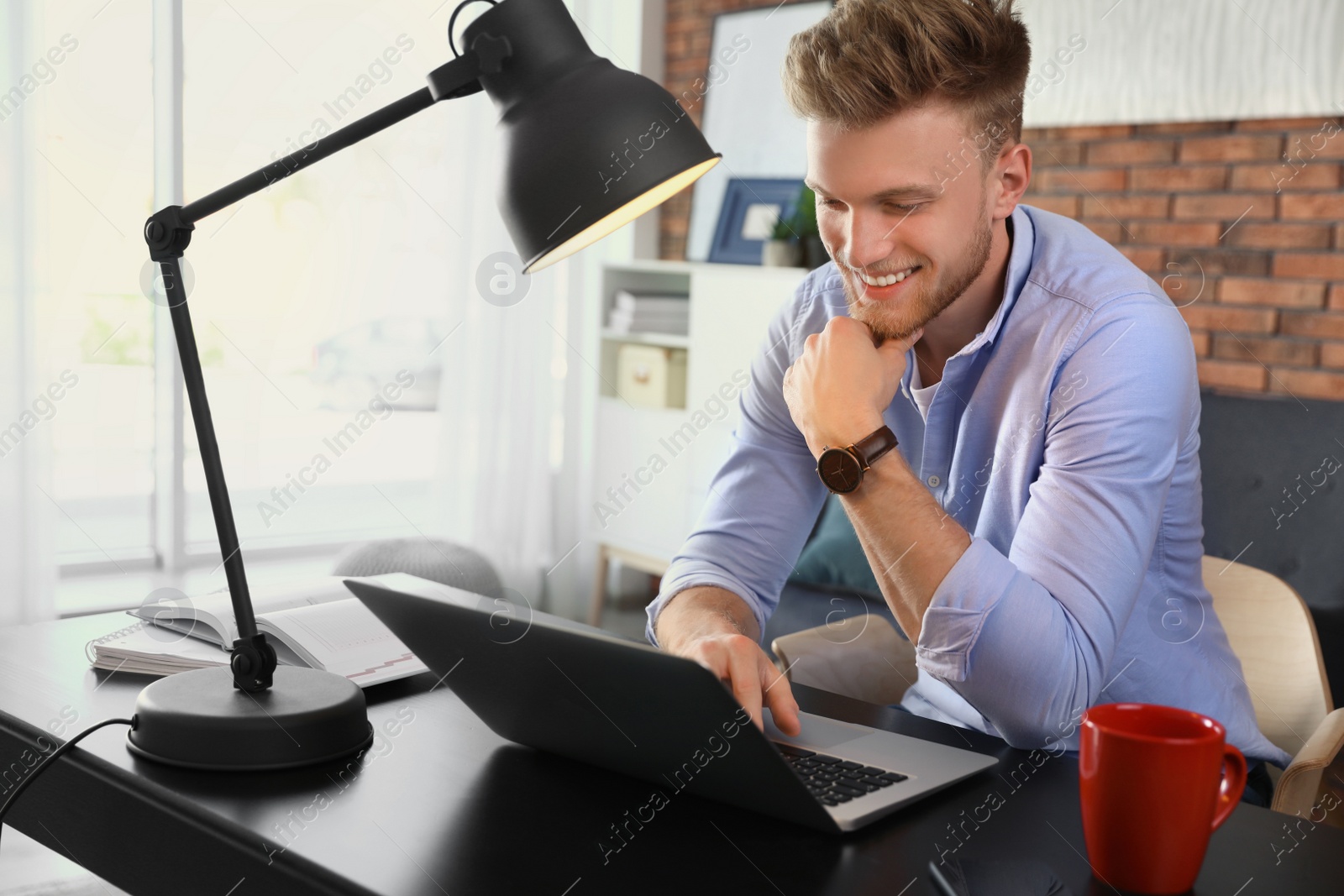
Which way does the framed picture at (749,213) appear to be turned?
toward the camera

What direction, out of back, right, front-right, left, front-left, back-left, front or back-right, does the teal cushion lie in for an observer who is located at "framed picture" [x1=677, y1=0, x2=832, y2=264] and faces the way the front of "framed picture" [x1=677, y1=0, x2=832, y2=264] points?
front

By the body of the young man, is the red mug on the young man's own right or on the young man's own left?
on the young man's own left

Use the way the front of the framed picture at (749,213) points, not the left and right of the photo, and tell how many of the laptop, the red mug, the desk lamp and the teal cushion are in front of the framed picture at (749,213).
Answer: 4

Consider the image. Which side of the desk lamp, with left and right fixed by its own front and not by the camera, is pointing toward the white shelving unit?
left

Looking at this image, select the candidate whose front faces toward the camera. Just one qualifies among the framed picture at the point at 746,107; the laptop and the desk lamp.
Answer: the framed picture

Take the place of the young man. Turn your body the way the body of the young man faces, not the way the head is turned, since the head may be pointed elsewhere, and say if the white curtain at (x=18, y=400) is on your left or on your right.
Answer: on your right

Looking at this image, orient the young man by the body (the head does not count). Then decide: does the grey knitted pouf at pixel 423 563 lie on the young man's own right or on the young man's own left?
on the young man's own right

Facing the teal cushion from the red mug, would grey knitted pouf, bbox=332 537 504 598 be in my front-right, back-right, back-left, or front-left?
front-left

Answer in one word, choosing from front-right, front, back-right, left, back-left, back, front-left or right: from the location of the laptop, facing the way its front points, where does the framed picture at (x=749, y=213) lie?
front-left

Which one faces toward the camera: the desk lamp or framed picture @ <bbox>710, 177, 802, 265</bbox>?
the framed picture

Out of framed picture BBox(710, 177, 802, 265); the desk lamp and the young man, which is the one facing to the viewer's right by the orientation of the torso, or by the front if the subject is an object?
the desk lamp

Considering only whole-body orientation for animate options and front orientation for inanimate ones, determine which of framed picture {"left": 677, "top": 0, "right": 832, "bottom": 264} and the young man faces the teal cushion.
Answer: the framed picture

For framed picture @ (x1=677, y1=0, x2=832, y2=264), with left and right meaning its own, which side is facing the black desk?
front

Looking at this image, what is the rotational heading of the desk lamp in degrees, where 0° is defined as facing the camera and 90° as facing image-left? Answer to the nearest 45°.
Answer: approximately 270°

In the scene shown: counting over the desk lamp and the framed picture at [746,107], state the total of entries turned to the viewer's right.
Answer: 1

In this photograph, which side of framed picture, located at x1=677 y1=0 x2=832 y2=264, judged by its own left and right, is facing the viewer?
front

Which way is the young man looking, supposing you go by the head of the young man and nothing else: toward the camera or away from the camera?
toward the camera
